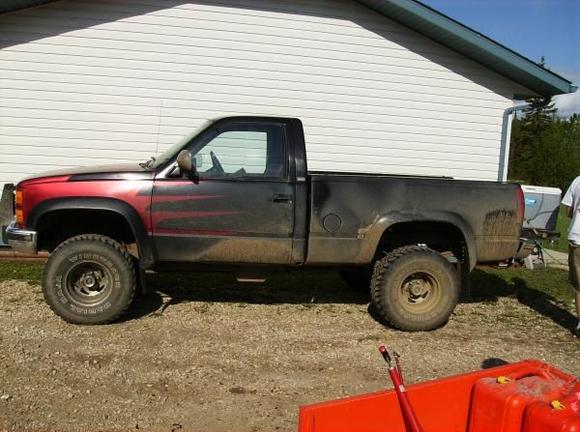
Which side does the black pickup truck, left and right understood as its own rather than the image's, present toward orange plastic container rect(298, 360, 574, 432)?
left

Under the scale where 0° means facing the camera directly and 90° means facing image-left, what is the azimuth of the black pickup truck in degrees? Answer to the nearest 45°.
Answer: approximately 90°

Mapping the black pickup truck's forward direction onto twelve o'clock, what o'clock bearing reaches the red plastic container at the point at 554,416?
The red plastic container is roughly at 8 o'clock from the black pickup truck.

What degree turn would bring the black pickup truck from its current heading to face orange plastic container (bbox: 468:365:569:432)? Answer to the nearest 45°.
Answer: approximately 135° to its left
